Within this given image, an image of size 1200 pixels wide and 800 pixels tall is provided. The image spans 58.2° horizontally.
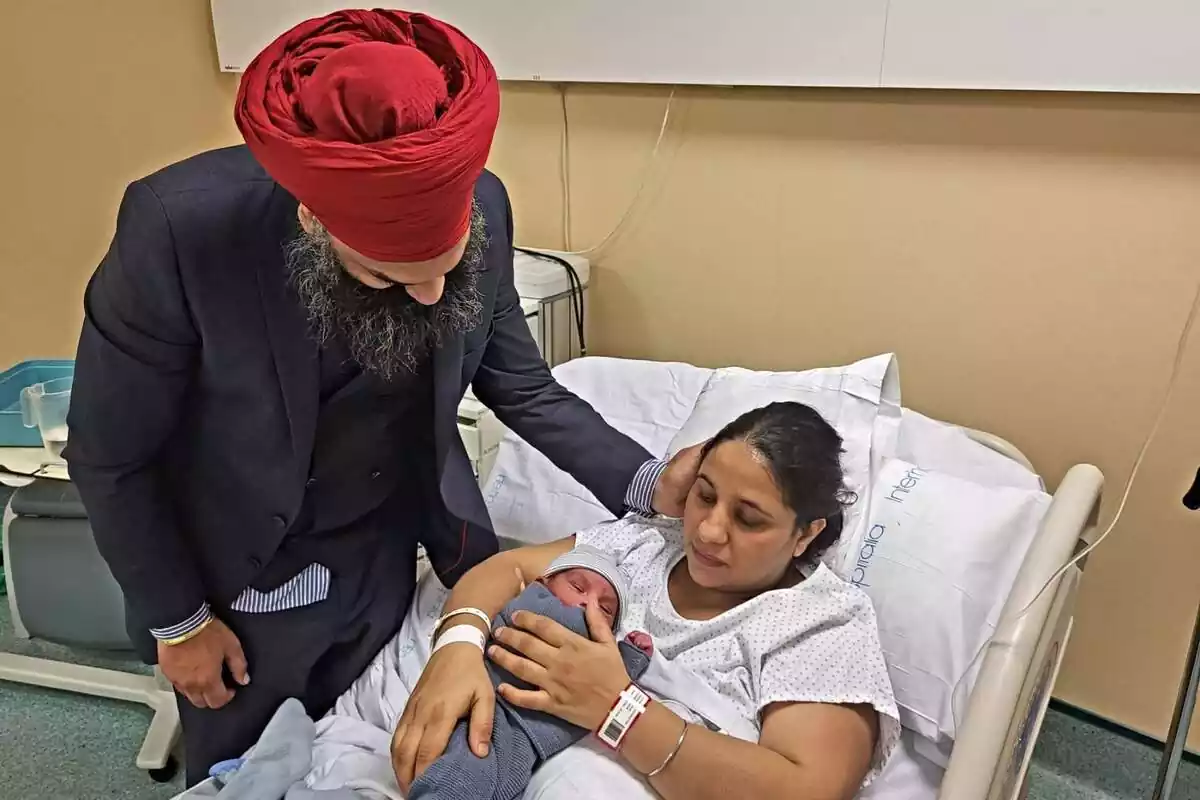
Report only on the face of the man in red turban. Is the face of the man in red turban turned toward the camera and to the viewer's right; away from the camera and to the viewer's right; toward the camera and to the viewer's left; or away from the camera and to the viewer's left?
toward the camera and to the viewer's right

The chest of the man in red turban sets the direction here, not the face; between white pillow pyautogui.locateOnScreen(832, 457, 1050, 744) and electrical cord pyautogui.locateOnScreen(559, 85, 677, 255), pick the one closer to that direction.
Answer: the white pillow

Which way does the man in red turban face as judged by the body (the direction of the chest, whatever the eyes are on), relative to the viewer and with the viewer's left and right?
facing the viewer and to the right of the viewer

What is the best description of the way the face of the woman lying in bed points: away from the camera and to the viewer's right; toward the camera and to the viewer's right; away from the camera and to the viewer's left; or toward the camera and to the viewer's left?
toward the camera and to the viewer's left

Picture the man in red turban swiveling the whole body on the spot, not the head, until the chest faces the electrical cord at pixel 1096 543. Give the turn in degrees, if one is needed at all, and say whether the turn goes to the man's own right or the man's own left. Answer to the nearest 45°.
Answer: approximately 45° to the man's own left

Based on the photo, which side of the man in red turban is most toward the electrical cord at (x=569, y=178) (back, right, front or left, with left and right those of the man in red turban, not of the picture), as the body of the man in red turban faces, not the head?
left

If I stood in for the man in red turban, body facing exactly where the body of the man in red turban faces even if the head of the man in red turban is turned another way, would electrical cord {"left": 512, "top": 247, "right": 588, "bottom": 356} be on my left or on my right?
on my left
